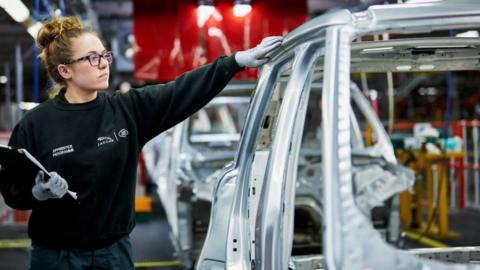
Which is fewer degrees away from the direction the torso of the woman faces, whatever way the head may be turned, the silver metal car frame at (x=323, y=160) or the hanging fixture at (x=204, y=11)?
the silver metal car frame

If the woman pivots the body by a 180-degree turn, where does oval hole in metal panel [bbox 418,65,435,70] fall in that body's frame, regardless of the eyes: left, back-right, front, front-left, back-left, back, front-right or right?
right

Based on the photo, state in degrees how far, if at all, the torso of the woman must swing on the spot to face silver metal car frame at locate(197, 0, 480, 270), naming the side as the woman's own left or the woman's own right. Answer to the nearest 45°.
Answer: approximately 45° to the woman's own left

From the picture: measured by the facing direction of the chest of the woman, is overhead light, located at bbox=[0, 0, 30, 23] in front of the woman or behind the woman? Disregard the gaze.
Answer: behind
